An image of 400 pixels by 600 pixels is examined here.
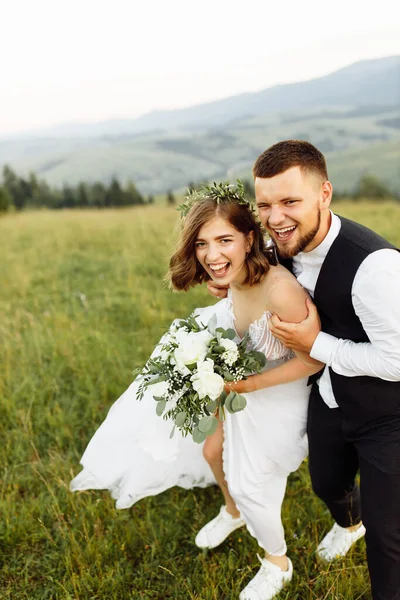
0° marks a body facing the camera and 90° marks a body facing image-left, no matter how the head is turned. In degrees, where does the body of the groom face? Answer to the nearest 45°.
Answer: approximately 45°

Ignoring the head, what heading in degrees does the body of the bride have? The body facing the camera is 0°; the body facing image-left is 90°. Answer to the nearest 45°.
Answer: approximately 45°
